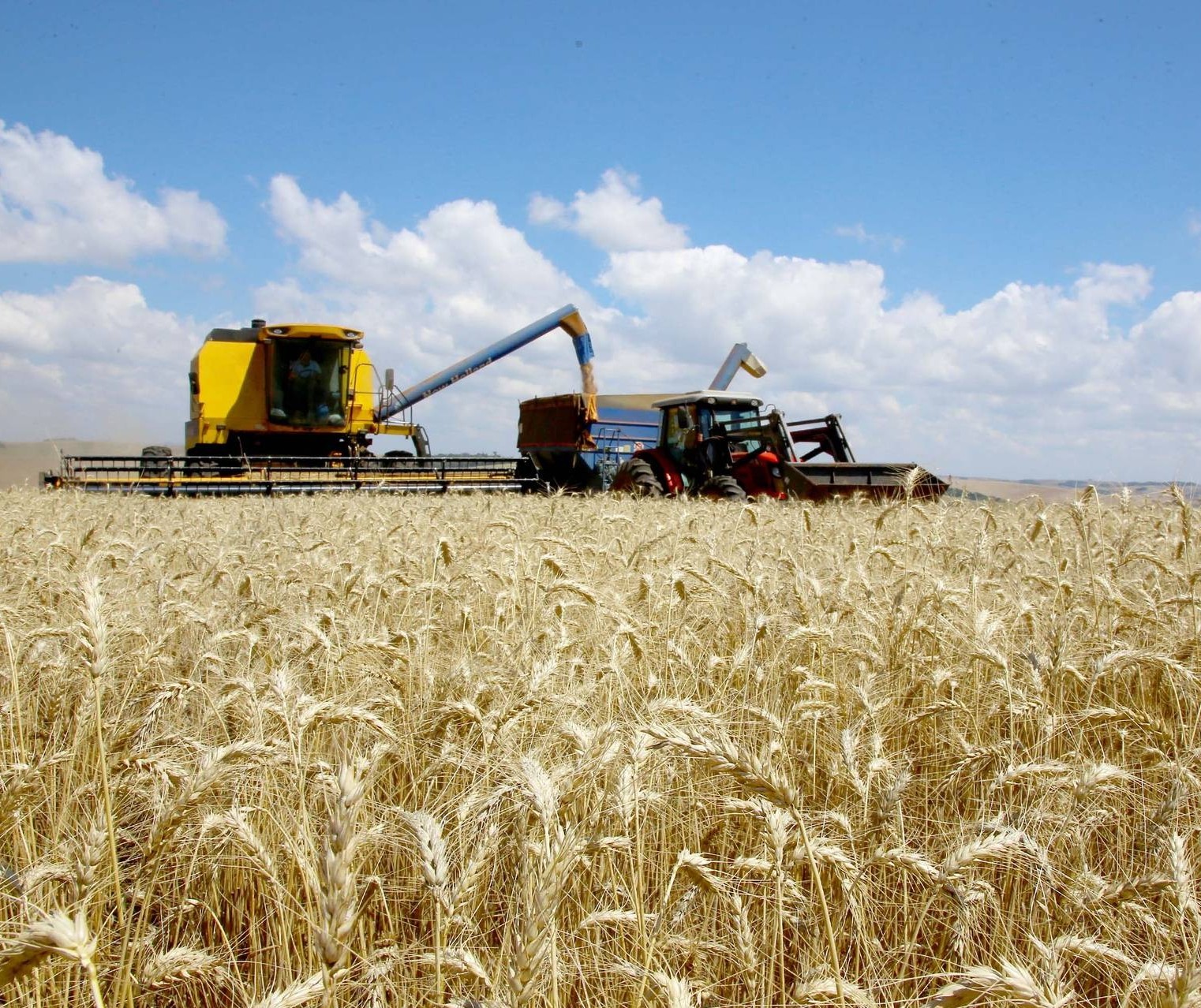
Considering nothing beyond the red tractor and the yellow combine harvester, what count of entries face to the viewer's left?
0

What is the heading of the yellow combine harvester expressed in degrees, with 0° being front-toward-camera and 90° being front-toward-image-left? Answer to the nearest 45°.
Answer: approximately 0°

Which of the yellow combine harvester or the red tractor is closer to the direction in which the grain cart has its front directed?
the red tractor

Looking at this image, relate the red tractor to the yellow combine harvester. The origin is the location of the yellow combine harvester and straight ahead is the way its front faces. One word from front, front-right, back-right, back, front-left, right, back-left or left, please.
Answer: front-left

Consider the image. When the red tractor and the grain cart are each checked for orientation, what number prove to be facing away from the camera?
0

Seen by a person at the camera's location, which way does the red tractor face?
facing the viewer and to the right of the viewer

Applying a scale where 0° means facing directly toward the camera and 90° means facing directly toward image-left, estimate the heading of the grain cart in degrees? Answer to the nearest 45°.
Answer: approximately 315°

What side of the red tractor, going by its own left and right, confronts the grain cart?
back
